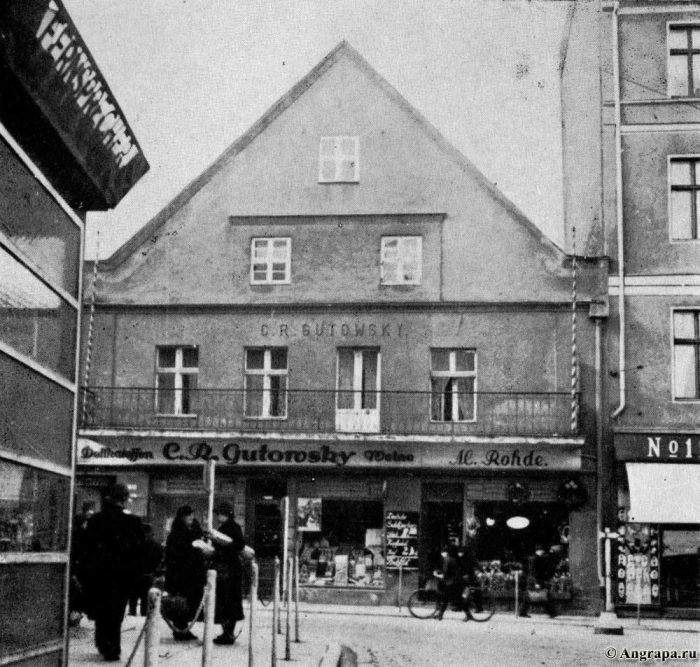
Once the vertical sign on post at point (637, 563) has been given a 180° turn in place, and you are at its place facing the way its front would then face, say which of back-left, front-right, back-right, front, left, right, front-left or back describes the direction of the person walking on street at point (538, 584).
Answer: left

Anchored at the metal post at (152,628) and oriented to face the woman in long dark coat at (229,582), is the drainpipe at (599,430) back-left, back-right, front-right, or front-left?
front-right

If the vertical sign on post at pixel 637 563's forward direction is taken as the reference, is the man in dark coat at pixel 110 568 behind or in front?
in front

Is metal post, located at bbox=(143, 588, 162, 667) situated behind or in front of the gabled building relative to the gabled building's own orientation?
in front

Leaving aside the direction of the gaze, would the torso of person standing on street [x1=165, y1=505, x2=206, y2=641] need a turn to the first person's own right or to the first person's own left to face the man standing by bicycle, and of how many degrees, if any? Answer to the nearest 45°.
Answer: approximately 45° to the first person's own left

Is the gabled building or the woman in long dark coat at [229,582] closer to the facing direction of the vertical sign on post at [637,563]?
the woman in long dark coat

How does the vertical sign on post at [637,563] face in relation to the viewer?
toward the camera

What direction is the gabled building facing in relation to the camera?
toward the camera

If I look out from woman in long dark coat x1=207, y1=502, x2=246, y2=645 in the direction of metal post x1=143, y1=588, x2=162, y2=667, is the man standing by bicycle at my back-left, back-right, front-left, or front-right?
back-left
